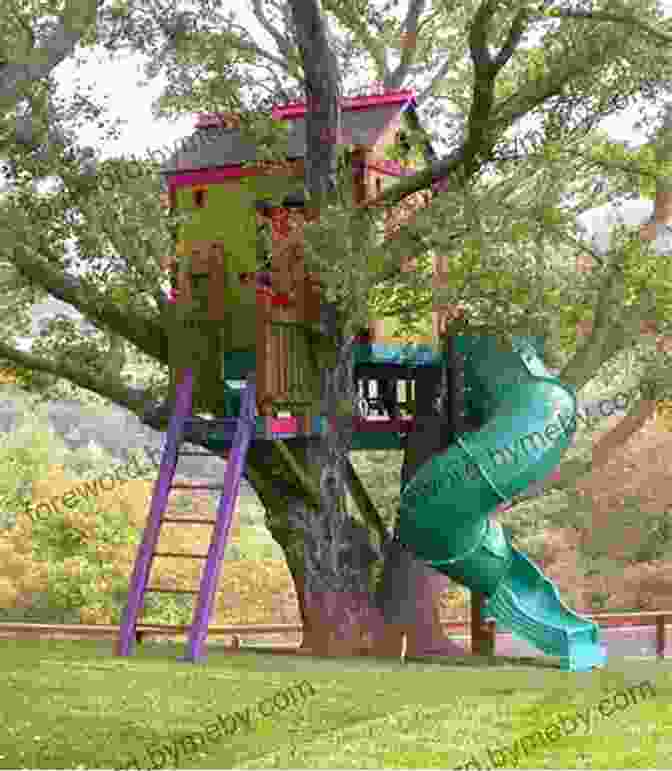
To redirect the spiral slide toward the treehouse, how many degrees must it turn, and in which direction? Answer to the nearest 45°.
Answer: approximately 135° to its right

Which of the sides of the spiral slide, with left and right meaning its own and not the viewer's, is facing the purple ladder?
right

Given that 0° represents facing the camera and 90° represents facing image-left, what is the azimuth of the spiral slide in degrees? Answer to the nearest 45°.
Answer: approximately 315°
